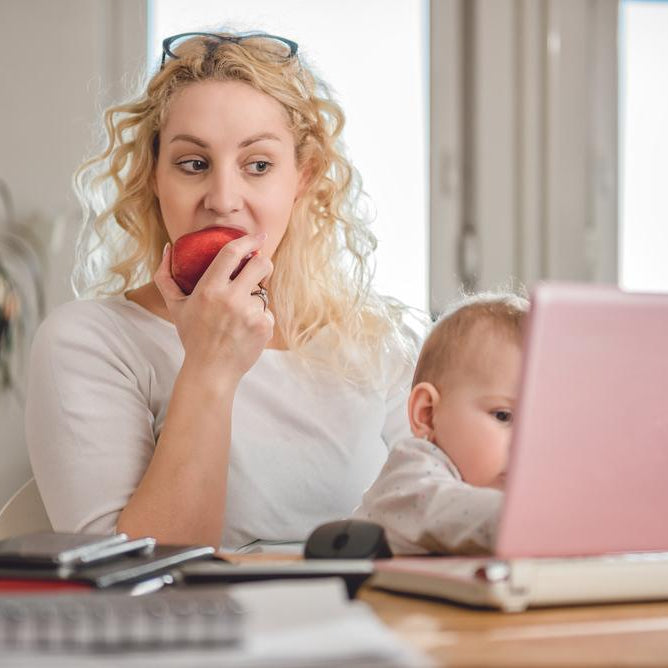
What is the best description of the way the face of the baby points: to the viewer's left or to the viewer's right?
to the viewer's right

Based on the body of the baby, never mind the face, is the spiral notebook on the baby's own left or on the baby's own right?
on the baby's own right

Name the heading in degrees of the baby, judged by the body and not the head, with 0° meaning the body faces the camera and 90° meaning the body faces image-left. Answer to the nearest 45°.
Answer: approximately 315°

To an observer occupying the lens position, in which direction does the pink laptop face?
facing away from the viewer and to the left of the viewer

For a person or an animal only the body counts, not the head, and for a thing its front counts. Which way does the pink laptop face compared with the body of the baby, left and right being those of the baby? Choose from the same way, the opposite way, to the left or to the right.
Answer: the opposite way
